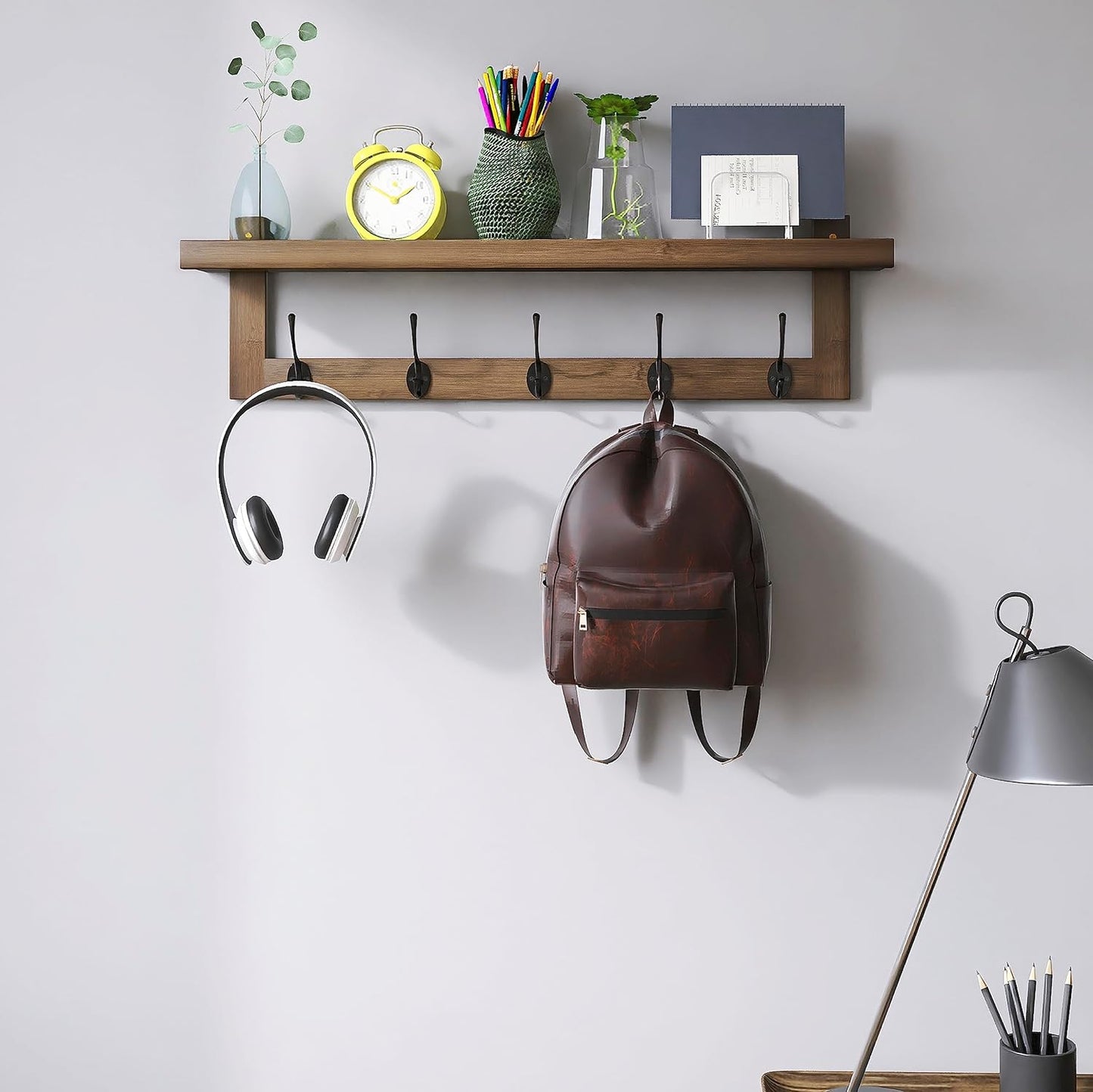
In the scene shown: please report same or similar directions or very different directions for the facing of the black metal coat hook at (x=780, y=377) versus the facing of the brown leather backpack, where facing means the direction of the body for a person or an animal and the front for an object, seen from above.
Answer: same or similar directions

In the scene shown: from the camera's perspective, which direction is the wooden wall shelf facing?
toward the camera

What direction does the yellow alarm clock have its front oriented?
toward the camera

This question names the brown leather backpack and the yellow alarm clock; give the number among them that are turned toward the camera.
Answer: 2

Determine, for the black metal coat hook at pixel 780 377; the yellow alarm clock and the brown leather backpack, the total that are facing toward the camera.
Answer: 3

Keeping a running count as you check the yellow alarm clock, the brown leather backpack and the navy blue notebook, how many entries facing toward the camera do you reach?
3

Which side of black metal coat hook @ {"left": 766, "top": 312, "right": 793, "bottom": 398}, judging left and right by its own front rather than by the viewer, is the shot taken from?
front
